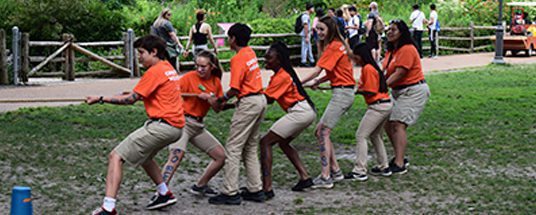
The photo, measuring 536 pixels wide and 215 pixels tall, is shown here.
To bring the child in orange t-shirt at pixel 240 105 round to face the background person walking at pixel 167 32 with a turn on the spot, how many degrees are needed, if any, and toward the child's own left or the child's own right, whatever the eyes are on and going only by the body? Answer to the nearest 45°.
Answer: approximately 45° to the child's own right

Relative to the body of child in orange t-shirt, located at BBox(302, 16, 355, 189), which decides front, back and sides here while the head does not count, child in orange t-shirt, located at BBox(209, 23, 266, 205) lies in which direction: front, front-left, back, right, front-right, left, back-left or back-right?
front-left

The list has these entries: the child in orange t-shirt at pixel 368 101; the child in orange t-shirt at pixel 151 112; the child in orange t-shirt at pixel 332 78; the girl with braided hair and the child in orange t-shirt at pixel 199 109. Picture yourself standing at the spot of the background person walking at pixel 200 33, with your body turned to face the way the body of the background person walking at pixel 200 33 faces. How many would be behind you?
5

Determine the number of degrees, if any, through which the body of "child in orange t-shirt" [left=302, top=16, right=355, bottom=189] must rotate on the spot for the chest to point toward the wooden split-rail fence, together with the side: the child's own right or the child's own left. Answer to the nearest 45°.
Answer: approximately 45° to the child's own right

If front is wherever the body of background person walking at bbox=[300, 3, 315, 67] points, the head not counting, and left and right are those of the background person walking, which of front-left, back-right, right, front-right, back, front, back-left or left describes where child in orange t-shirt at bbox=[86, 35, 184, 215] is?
right

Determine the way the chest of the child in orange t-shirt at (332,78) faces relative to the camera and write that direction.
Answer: to the viewer's left

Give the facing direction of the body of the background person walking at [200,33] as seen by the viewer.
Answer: away from the camera

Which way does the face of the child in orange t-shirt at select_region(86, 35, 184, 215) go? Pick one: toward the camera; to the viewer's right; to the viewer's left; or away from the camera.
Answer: to the viewer's left

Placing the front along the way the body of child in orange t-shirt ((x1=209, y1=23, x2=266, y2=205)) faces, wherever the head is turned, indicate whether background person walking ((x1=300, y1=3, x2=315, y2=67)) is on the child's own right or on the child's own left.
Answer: on the child's own right

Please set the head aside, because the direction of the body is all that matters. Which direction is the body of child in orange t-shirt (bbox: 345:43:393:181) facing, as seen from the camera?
to the viewer's left

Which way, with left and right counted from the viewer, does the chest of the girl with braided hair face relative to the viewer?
facing to the left of the viewer

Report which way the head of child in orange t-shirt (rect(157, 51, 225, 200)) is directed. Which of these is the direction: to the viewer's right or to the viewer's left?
to the viewer's left

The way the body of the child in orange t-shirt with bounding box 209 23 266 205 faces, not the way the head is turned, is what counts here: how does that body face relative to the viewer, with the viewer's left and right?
facing away from the viewer and to the left of the viewer

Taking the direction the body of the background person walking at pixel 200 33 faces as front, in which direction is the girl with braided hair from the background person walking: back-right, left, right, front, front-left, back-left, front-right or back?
back
